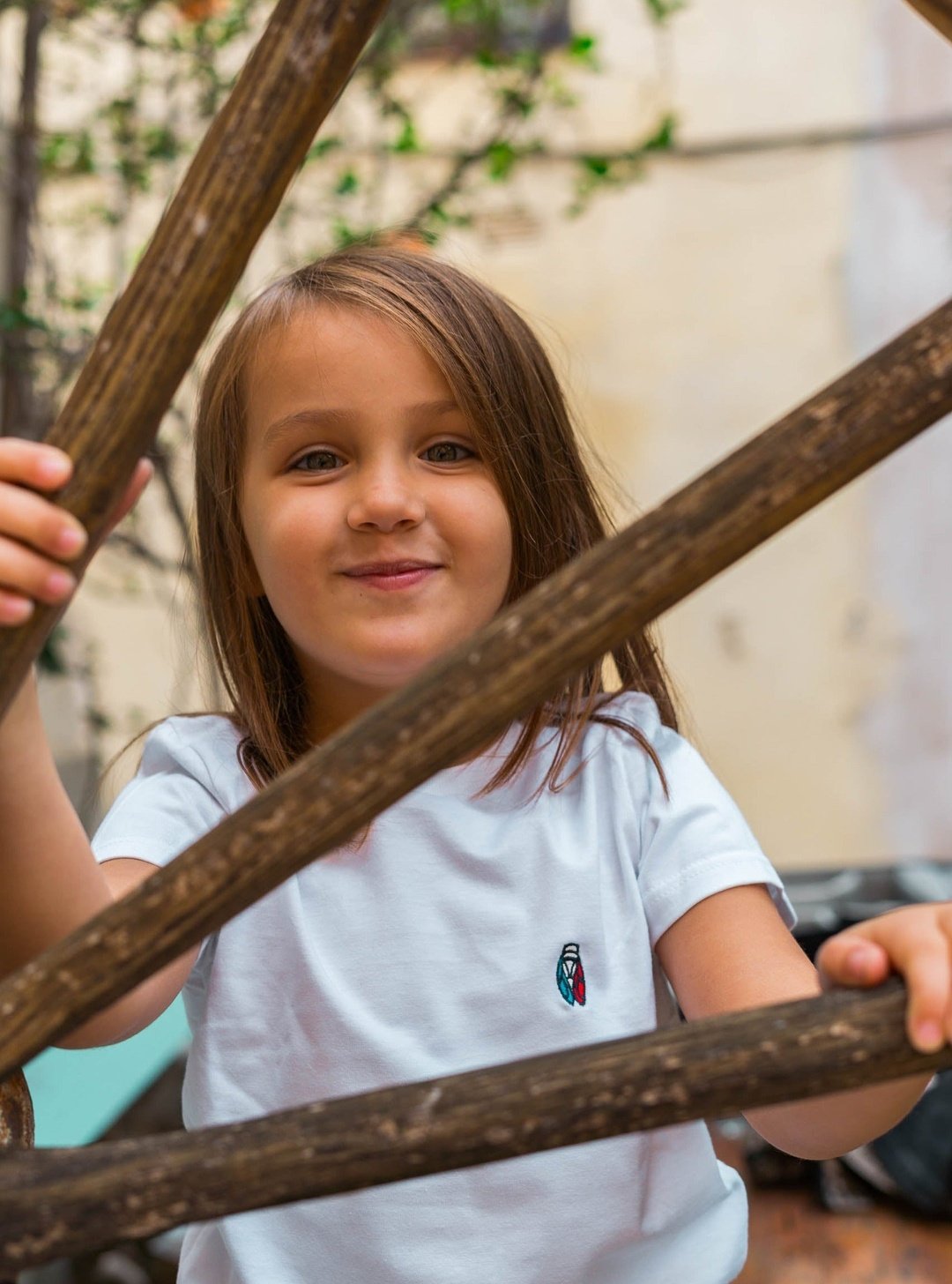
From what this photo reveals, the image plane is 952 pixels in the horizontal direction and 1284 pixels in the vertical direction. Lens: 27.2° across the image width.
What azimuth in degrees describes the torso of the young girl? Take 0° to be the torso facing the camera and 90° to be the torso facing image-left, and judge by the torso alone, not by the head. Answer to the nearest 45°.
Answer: approximately 0°

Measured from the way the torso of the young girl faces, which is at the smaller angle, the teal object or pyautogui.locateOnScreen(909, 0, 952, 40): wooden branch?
the wooden branch

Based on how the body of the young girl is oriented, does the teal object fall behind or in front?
behind

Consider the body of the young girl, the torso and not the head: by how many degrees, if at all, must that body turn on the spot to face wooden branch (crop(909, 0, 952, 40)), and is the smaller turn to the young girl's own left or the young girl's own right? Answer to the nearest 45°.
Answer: approximately 45° to the young girl's own left
